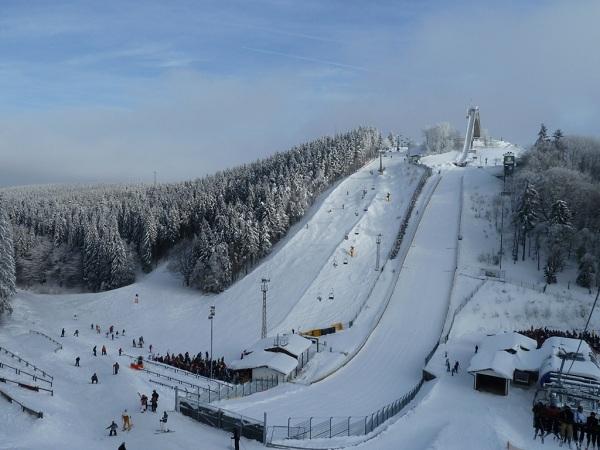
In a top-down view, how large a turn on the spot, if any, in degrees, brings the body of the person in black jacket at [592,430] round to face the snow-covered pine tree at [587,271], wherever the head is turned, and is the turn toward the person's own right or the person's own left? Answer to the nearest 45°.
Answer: approximately 180°

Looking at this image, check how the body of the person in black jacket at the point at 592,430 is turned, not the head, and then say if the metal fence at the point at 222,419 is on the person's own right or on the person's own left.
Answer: on the person's own left

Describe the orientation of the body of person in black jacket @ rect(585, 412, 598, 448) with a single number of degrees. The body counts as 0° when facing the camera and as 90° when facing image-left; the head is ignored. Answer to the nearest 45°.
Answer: approximately 180°

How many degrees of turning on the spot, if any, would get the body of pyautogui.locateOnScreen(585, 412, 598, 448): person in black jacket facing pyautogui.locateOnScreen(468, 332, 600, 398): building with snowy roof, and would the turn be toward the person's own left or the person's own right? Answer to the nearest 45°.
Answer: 0° — they already face it

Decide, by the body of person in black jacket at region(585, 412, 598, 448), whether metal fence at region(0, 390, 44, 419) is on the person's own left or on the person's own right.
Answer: on the person's own left

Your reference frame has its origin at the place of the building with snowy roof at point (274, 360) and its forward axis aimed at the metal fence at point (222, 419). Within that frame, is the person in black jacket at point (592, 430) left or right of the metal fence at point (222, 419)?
left

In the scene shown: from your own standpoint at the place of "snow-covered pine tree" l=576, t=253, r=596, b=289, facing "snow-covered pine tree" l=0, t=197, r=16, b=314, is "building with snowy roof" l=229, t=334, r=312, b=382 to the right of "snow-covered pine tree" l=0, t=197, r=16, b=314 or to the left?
left
